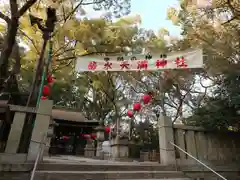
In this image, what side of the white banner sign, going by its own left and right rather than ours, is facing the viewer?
front

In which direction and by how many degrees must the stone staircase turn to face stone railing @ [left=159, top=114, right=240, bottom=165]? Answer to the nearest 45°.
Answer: approximately 90° to its left

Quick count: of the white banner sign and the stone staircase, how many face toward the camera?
2

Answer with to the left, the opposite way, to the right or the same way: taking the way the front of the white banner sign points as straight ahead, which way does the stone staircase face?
the same way

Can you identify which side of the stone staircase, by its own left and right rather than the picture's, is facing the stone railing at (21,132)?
right

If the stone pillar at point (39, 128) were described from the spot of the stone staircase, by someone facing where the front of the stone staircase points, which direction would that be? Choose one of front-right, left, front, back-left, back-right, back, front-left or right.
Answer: right

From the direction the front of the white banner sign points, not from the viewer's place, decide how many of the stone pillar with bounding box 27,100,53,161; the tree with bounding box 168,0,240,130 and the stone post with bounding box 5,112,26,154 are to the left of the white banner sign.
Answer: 1

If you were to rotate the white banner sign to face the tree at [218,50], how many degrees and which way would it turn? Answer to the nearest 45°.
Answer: approximately 90° to its left

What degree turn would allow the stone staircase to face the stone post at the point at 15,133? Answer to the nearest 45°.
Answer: approximately 90° to its right

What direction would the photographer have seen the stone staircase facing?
facing the viewer

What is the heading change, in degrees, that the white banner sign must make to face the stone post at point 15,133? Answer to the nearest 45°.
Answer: approximately 45° to its right
